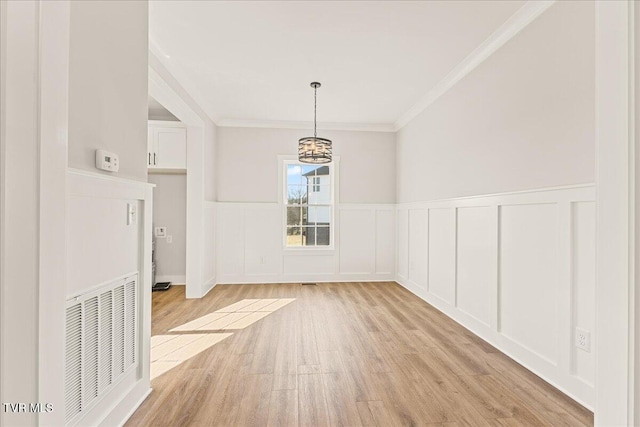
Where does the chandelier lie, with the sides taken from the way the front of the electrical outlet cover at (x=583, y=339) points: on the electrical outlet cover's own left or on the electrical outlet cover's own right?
on the electrical outlet cover's own right

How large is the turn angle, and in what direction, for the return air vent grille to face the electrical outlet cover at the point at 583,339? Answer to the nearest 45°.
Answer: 0° — it already faces it

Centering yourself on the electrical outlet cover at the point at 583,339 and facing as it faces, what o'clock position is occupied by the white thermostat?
The white thermostat is roughly at 12 o'clock from the electrical outlet cover.

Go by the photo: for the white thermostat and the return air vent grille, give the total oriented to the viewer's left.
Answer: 0

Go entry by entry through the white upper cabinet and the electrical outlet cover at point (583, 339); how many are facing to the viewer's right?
0

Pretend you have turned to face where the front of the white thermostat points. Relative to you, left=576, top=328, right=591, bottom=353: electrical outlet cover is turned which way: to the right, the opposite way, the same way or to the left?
the opposite way

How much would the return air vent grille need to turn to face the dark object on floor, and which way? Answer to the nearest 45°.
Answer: approximately 135° to its left

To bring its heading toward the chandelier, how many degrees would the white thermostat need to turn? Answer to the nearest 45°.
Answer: approximately 90° to its left

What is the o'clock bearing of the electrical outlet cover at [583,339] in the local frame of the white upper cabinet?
The electrical outlet cover is roughly at 11 o'clock from the white upper cabinet.

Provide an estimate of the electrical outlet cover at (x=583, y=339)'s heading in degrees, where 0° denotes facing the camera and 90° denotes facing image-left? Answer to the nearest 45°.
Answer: approximately 45°

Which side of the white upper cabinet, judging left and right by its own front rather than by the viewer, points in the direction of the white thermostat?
front

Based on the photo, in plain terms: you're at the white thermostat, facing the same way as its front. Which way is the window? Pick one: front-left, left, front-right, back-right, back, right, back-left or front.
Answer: left

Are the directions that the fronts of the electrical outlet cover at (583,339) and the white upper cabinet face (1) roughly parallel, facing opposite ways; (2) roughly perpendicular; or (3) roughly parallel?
roughly perpendicular
